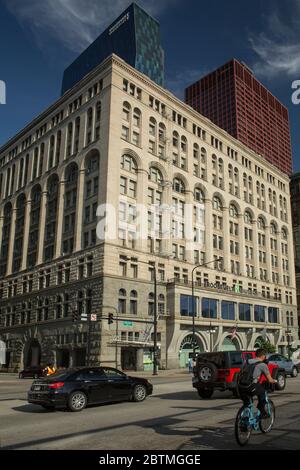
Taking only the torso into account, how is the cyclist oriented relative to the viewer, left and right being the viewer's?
facing away from the viewer and to the right of the viewer

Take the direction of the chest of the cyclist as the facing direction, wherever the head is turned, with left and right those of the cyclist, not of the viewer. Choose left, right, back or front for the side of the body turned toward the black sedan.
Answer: left

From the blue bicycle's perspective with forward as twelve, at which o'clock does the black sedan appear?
The black sedan is roughly at 9 o'clock from the blue bicycle.

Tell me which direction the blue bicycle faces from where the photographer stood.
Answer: facing away from the viewer and to the right of the viewer
